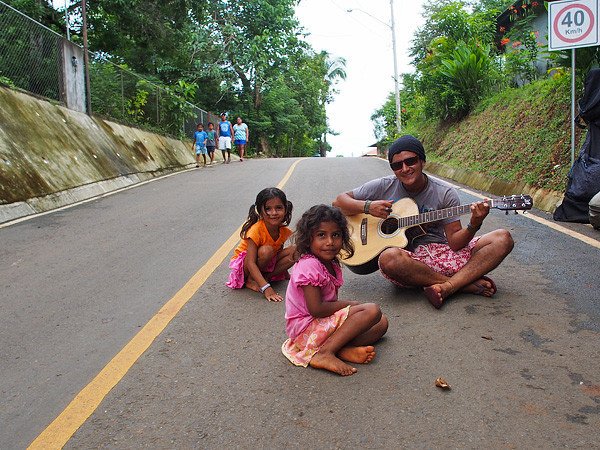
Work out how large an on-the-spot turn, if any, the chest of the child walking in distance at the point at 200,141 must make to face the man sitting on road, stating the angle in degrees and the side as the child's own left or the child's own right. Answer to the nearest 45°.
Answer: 0° — they already face them

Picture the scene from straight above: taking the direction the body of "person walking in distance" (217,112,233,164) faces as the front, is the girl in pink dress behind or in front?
in front

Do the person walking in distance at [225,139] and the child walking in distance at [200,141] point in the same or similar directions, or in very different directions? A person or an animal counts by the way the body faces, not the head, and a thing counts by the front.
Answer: same or similar directions

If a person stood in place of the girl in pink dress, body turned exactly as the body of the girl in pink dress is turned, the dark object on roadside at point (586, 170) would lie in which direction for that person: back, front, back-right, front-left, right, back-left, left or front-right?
left

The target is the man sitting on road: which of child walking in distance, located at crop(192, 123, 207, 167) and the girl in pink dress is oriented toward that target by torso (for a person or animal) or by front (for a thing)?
the child walking in distance

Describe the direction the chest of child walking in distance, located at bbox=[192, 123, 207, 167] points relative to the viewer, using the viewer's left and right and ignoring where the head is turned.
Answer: facing the viewer

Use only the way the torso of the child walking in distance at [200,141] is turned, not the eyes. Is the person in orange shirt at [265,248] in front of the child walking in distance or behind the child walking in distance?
in front

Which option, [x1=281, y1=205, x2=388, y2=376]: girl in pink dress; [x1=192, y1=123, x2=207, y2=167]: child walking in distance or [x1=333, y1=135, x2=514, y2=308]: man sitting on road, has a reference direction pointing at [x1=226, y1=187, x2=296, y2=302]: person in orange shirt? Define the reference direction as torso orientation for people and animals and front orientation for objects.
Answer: the child walking in distance

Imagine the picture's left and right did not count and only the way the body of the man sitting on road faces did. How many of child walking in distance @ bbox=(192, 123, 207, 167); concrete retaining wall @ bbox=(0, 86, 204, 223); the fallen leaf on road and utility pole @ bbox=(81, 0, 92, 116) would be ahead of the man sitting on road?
1

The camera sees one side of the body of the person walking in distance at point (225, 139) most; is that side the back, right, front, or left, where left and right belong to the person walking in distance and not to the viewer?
front

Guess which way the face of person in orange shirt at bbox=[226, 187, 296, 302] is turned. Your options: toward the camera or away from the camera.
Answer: toward the camera

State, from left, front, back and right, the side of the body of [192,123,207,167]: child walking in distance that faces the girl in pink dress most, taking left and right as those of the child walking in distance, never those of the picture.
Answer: front

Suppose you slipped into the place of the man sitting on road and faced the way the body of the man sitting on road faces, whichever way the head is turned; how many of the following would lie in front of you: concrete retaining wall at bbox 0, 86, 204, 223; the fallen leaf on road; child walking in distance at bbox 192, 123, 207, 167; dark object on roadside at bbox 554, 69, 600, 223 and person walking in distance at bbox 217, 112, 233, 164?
1
